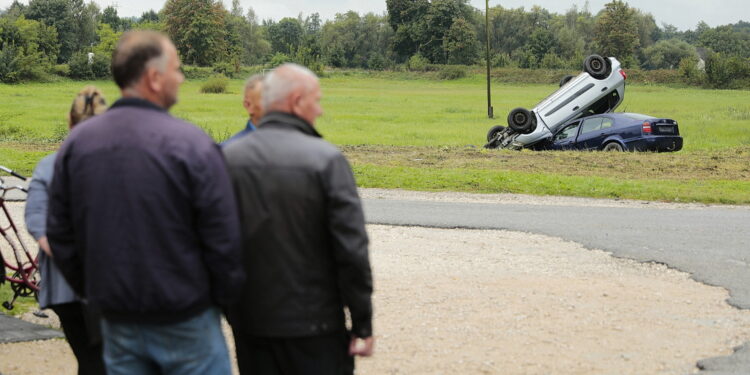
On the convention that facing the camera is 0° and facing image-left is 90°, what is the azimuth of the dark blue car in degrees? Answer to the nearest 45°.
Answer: approximately 135°

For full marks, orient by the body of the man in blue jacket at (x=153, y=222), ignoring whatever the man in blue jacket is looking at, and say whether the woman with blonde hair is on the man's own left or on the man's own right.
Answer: on the man's own left

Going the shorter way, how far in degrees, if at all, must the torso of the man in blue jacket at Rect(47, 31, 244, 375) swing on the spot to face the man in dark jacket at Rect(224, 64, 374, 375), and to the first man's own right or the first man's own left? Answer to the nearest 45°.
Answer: approximately 45° to the first man's own right

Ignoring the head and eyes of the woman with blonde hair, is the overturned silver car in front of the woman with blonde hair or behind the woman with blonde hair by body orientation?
in front

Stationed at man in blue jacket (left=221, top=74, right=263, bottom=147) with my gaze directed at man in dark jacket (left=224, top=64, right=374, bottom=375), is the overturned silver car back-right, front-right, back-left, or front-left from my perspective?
back-left

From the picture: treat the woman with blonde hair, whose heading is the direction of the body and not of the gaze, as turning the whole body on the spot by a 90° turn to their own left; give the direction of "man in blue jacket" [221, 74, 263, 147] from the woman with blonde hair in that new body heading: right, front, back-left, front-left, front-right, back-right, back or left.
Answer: back-right

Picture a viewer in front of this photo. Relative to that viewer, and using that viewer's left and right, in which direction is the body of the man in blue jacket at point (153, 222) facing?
facing away from the viewer and to the right of the viewer

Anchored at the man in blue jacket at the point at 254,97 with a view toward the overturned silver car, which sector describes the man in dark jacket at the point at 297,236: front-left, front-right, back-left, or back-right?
back-right

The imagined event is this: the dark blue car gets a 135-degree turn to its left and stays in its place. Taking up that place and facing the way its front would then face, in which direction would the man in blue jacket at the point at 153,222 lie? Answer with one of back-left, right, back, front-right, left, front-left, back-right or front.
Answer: front

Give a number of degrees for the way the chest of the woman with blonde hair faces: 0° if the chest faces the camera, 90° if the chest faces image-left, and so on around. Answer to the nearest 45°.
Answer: approximately 225°

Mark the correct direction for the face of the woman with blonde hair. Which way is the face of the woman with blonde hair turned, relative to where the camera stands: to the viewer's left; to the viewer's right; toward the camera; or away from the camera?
away from the camera

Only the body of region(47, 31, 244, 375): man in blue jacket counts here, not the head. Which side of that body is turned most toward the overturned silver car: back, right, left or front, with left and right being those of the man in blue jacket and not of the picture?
front

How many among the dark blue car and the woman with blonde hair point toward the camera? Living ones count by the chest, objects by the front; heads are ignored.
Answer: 0

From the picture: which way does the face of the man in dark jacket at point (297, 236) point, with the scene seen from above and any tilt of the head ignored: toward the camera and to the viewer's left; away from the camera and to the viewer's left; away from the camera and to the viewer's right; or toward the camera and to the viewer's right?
away from the camera and to the viewer's right

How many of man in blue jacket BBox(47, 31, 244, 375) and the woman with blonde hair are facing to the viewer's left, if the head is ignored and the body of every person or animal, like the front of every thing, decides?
0
